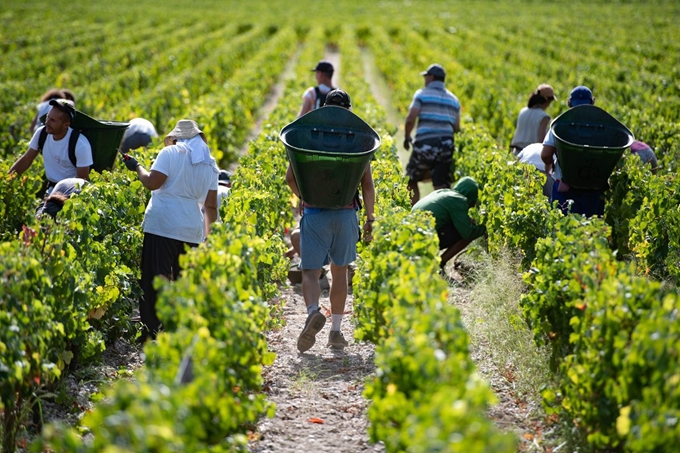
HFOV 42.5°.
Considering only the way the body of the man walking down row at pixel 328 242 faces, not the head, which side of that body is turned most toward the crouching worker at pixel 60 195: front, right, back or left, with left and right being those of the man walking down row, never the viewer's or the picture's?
left

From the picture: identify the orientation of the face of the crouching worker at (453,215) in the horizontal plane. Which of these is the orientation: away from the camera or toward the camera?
away from the camera

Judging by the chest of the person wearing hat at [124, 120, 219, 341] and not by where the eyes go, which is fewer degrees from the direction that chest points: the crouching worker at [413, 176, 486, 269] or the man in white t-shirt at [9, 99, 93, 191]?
the man in white t-shirt

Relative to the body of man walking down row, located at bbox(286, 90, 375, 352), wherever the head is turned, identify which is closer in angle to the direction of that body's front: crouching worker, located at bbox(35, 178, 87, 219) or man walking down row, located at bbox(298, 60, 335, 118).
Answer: the man walking down row

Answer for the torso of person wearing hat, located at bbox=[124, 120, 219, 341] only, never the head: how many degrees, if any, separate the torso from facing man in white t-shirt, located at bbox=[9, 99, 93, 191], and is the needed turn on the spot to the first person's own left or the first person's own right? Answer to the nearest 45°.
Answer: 0° — they already face them

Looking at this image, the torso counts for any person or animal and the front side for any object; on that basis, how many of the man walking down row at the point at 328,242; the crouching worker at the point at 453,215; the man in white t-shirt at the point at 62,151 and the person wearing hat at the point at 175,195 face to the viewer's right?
1

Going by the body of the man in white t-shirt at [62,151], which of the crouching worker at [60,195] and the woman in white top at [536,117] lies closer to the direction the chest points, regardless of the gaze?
the crouching worker

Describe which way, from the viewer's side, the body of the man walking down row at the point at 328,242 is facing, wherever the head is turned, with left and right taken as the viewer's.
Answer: facing away from the viewer

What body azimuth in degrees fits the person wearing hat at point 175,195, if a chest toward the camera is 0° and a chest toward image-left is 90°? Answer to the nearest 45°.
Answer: approximately 135°

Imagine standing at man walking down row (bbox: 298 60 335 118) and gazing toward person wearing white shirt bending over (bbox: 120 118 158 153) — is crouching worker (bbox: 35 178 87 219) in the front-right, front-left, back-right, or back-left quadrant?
front-left

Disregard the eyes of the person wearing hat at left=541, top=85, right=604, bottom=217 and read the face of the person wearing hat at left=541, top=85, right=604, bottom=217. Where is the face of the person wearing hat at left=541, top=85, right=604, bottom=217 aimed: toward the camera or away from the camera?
away from the camera

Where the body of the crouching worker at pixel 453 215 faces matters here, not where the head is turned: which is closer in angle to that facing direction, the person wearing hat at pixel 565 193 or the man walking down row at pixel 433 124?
the person wearing hat

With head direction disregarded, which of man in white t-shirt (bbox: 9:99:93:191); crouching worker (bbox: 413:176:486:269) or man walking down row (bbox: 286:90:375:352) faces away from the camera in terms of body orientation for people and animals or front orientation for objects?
the man walking down row

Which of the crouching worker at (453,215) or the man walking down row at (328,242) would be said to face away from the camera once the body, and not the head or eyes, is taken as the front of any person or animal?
the man walking down row

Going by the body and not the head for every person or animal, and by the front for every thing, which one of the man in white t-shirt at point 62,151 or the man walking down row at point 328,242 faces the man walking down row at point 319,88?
the man walking down row at point 328,242
